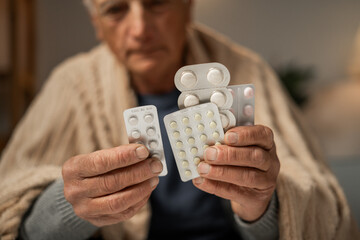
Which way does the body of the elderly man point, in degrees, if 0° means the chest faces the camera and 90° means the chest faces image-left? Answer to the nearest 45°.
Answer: approximately 0°
